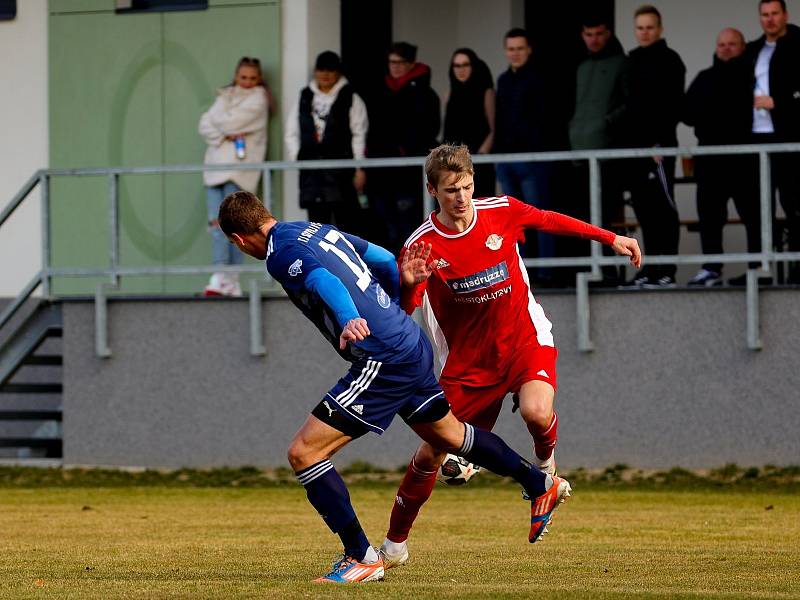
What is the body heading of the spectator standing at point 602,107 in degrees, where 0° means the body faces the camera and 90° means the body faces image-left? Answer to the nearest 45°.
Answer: approximately 45°

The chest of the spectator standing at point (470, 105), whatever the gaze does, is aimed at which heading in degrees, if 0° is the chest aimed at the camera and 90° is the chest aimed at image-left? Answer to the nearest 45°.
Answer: approximately 45°

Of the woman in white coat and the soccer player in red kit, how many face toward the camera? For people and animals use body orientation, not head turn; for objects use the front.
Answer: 2

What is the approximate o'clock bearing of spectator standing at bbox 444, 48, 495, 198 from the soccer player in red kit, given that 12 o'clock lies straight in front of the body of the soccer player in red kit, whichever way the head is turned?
The spectator standing is roughly at 6 o'clock from the soccer player in red kit.
